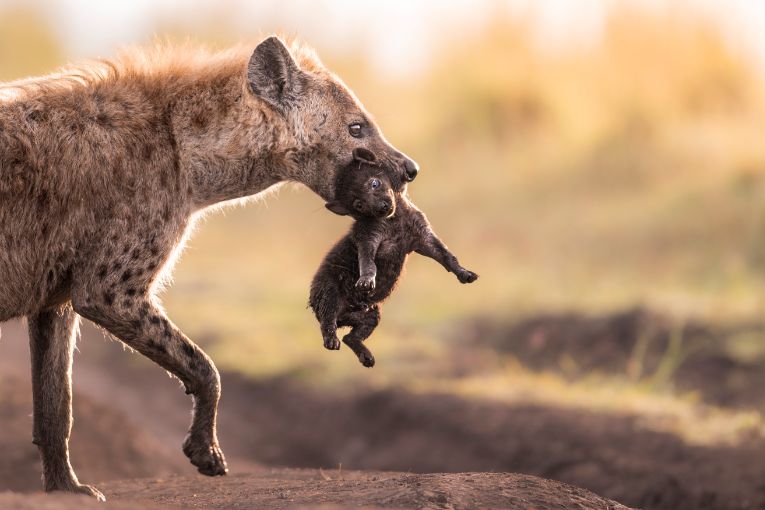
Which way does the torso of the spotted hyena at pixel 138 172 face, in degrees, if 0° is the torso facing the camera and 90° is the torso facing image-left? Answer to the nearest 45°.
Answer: approximately 270°
